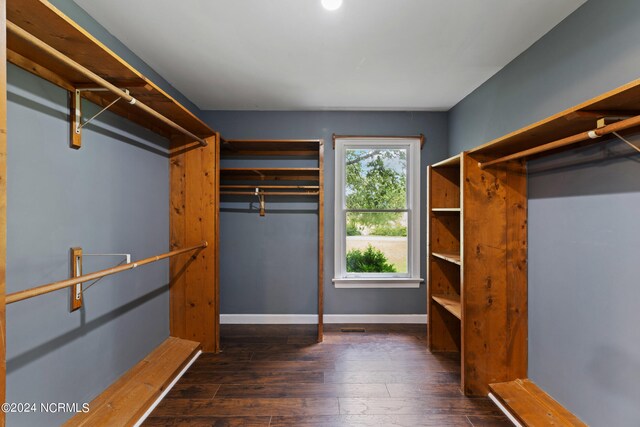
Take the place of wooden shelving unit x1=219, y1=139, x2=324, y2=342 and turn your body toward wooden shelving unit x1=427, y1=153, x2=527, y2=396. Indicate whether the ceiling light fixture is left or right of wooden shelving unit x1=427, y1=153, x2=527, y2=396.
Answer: right

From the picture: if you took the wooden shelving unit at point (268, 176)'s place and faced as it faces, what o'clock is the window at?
The window is roughly at 9 o'clock from the wooden shelving unit.

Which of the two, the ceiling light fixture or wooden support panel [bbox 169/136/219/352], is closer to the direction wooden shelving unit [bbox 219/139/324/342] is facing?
the ceiling light fixture

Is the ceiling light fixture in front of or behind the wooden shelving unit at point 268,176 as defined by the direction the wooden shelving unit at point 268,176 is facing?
in front

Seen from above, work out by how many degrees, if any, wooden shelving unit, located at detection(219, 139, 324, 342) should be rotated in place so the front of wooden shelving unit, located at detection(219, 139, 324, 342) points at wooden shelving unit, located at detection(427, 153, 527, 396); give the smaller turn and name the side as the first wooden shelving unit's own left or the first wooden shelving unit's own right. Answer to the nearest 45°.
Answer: approximately 45° to the first wooden shelving unit's own left

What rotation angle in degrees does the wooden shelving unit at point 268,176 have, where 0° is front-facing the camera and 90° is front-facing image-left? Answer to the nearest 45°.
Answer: approximately 0°

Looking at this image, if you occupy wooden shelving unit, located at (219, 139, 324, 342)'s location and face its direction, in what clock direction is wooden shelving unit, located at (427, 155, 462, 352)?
wooden shelving unit, located at (427, 155, 462, 352) is roughly at 10 o'clock from wooden shelving unit, located at (219, 139, 324, 342).

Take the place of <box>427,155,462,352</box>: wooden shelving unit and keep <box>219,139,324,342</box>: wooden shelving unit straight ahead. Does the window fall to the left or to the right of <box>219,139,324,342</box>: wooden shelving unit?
right

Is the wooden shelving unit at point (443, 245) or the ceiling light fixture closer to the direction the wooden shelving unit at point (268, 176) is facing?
the ceiling light fixture
